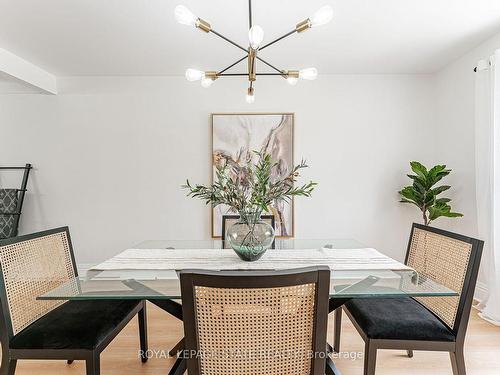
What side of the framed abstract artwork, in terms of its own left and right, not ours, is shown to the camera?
front

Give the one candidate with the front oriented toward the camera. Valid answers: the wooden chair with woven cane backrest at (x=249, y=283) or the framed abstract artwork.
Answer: the framed abstract artwork

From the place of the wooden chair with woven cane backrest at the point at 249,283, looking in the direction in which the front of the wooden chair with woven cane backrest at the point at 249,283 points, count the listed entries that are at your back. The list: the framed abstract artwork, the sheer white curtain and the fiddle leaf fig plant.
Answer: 0

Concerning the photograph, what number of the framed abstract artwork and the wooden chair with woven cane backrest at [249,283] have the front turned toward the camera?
1

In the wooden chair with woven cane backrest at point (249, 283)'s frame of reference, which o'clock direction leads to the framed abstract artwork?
The framed abstract artwork is roughly at 12 o'clock from the wooden chair with woven cane backrest.

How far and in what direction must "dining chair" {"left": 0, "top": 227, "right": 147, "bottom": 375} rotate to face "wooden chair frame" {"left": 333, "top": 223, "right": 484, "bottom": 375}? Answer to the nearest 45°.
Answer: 0° — it already faces it

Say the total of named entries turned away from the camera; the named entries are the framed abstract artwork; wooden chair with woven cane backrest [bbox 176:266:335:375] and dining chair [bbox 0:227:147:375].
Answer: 1

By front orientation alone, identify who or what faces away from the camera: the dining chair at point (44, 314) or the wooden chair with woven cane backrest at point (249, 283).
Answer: the wooden chair with woven cane backrest

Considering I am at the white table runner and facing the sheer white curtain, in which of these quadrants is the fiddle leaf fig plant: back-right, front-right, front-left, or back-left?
front-left

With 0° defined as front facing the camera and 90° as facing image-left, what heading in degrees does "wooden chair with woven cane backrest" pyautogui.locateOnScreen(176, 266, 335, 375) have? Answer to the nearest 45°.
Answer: approximately 180°

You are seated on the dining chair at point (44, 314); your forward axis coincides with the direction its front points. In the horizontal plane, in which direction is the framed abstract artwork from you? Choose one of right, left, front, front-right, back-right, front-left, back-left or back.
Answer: left

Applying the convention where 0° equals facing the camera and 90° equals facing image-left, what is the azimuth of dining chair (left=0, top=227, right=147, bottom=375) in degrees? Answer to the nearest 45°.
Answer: approximately 315°

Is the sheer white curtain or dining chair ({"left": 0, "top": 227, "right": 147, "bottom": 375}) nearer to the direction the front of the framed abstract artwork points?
the dining chair

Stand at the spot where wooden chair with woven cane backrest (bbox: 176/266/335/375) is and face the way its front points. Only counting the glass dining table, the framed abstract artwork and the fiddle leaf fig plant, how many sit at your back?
0

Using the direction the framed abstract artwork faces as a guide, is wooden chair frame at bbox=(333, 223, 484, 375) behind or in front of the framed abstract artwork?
in front

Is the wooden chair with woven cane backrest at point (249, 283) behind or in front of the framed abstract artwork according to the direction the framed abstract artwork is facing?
in front

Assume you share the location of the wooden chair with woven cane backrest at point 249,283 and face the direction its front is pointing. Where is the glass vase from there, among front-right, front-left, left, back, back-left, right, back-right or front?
front

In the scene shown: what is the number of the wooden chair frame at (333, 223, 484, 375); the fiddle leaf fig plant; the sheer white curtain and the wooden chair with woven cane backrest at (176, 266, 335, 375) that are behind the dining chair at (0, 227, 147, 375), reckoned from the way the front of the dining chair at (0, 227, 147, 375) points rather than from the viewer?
0

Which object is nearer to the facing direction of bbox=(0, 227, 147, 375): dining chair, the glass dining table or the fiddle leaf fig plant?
the glass dining table
